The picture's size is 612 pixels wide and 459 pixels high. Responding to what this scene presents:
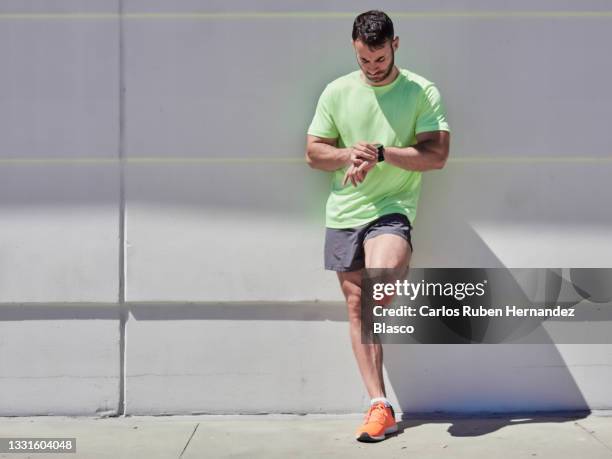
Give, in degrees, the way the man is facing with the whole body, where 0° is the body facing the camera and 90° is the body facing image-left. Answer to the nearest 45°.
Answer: approximately 0°
